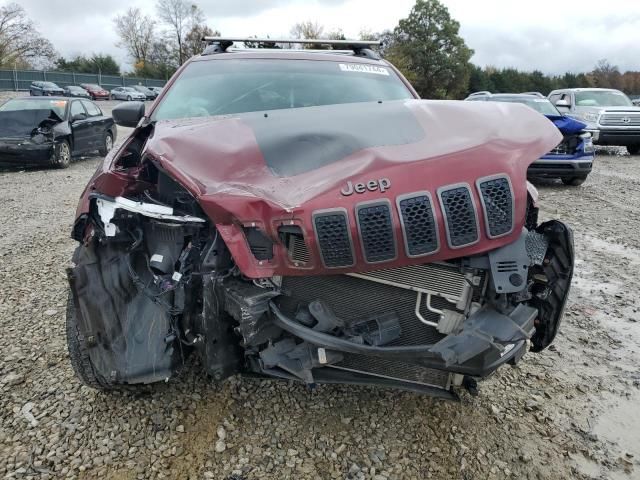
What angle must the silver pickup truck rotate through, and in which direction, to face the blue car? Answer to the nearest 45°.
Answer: approximately 45° to its right

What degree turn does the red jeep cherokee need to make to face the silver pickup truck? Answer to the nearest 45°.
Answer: approximately 135° to its left

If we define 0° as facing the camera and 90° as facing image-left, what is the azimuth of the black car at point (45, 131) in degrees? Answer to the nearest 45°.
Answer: approximately 45°

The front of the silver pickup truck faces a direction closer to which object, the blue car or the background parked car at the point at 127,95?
the blue car

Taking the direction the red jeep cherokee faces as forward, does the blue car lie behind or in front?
behind

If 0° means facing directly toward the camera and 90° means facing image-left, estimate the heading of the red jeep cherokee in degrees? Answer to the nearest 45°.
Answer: approximately 0°

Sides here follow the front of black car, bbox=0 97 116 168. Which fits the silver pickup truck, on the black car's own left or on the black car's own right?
on the black car's own left

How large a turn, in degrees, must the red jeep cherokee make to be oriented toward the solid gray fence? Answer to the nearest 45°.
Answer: approximately 135° to its right
